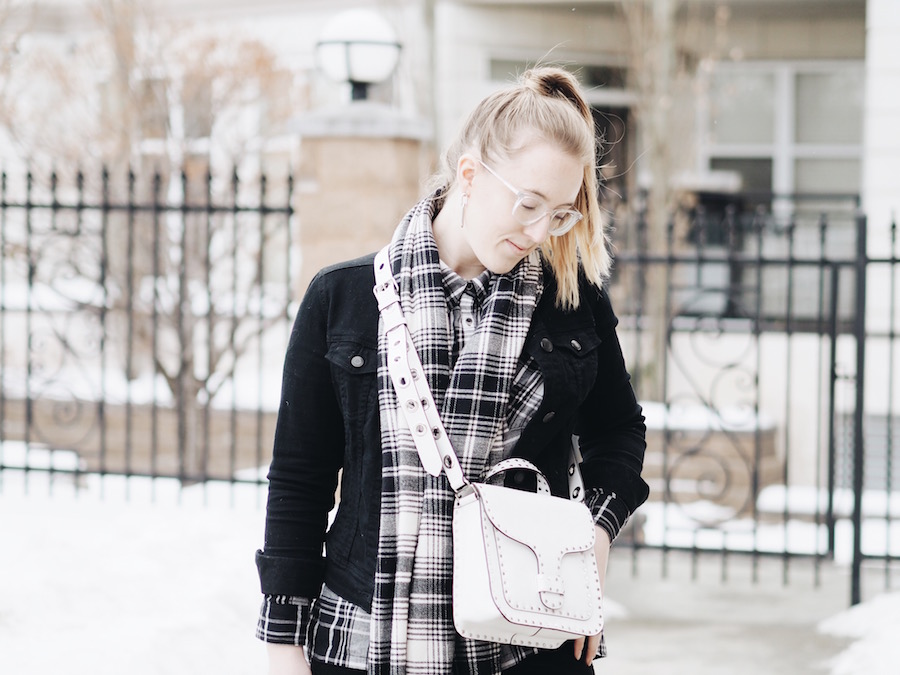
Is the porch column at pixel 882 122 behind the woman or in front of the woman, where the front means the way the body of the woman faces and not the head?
behind

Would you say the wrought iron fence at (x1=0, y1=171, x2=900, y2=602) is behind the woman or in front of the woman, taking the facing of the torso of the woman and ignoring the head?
behind

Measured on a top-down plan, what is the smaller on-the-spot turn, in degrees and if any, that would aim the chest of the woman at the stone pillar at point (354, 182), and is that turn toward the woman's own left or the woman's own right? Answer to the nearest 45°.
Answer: approximately 180°

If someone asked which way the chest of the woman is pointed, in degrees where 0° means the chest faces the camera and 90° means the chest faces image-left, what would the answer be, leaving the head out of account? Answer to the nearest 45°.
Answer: approximately 0°

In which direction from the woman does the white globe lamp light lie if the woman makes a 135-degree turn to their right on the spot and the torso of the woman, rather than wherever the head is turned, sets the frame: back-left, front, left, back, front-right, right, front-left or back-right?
front-right
